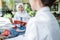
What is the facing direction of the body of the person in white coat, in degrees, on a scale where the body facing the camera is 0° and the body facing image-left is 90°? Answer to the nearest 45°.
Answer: approximately 135°
